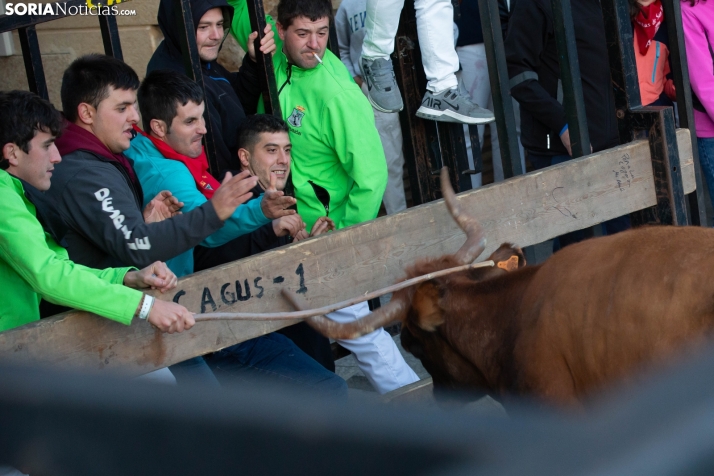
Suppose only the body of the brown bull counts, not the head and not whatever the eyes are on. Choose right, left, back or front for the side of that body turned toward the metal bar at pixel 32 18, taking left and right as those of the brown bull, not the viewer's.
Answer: front

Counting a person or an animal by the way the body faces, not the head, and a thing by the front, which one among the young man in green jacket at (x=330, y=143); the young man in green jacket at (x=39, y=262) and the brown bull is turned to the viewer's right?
the young man in green jacket at (x=39, y=262)

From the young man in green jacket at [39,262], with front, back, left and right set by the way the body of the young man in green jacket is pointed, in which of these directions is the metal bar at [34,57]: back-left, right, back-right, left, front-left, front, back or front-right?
left

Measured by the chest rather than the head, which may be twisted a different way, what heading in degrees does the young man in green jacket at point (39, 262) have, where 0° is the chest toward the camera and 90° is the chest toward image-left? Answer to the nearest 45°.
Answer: approximately 270°

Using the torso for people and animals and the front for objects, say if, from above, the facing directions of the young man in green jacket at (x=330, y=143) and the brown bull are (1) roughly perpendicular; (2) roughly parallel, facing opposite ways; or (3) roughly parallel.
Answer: roughly perpendicular

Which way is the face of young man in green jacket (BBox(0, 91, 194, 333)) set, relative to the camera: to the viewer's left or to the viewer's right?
to the viewer's right

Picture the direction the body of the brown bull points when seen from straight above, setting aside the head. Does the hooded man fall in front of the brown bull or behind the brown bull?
in front

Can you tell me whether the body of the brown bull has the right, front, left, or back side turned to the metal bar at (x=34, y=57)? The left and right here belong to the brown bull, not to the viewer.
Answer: front

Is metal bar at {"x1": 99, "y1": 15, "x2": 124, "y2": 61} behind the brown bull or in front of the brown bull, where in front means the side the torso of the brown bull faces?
in front

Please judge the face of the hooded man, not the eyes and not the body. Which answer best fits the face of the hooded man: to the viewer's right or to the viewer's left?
to the viewer's right

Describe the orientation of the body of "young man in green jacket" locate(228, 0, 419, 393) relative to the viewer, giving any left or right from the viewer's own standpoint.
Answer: facing the viewer and to the left of the viewer

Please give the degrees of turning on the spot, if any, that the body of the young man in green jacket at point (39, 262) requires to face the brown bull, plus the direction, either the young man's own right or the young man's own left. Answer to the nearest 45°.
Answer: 0° — they already face it

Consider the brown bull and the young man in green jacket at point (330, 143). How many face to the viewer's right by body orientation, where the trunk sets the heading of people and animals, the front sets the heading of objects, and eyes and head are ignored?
0

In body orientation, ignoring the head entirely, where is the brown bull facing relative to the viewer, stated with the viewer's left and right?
facing away from the viewer and to the left of the viewer
